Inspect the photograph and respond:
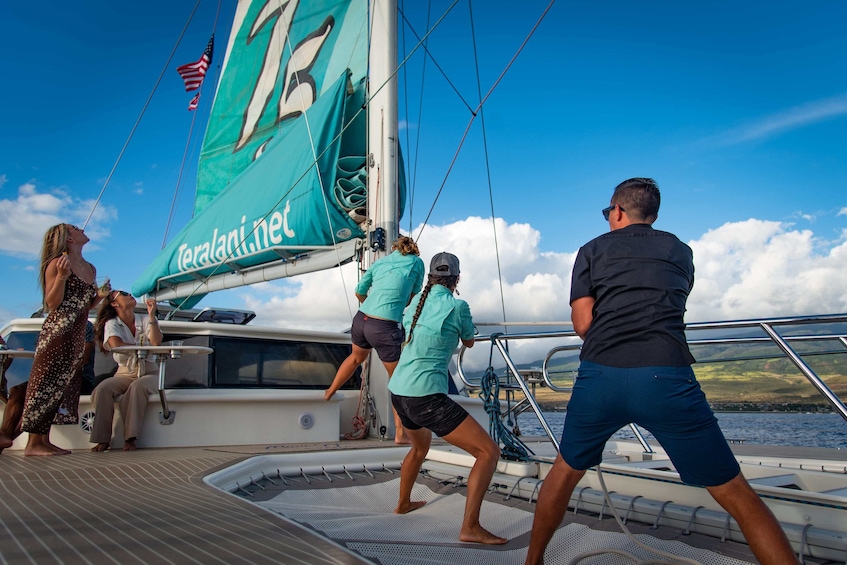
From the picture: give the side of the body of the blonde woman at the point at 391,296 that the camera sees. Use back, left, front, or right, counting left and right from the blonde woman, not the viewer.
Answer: back

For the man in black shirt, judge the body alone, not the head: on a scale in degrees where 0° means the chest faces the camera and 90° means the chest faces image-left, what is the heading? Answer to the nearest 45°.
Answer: approximately 180°

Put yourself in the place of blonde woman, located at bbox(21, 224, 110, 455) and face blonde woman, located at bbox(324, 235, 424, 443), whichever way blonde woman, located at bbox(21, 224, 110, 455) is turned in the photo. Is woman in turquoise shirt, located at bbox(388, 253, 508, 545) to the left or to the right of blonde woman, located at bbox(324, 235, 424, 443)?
right

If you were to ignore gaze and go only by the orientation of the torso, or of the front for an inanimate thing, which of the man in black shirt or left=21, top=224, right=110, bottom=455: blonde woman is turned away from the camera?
the man in black shirt

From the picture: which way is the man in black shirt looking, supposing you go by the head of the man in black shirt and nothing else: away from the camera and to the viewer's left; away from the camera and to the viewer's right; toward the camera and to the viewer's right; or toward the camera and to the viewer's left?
away from the camera and to the viewer's left

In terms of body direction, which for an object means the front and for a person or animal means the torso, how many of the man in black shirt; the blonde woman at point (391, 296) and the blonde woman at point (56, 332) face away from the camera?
2

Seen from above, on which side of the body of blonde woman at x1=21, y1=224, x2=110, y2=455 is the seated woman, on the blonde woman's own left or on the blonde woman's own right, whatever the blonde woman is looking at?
on the blonde woman's own left

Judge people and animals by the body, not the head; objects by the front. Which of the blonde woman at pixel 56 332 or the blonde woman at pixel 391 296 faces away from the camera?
the blonde woman at pixel 391 296

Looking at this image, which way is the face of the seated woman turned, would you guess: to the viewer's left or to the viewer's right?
to the viewer's right

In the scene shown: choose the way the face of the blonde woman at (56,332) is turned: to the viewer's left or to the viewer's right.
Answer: to the viewer's right

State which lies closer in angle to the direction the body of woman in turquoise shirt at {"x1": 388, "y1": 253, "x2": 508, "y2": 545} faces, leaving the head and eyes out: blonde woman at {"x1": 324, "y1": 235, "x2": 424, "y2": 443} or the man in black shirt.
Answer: the blonde woman
